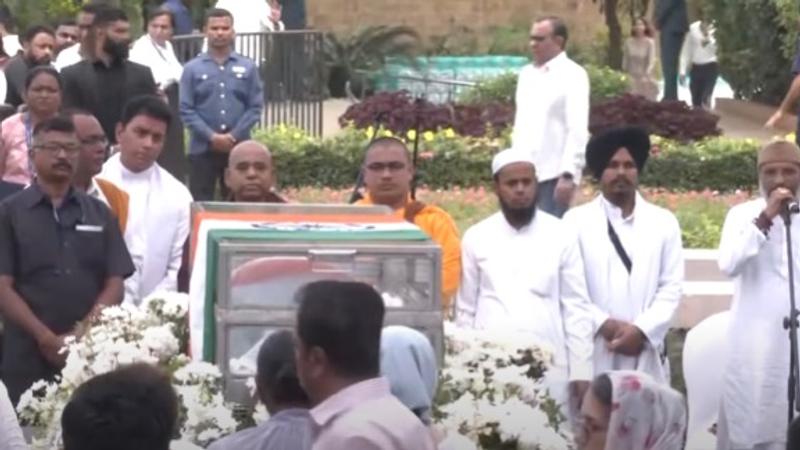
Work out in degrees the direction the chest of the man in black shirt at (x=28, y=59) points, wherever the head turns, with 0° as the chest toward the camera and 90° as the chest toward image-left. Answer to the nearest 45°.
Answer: approximately 315°

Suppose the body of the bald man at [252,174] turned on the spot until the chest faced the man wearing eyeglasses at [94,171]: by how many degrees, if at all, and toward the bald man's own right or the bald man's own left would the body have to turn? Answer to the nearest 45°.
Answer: approximately 90° to the bald man's own right

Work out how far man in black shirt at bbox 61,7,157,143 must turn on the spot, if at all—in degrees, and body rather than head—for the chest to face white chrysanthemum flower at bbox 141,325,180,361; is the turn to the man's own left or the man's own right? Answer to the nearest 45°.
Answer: approximately 45° to the man's own right

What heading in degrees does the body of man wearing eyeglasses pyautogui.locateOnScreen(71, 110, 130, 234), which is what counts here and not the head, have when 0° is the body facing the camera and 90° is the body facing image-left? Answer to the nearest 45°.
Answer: approximately 315°

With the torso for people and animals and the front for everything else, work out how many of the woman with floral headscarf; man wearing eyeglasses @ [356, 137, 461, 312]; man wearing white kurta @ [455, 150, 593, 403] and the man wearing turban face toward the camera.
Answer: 3

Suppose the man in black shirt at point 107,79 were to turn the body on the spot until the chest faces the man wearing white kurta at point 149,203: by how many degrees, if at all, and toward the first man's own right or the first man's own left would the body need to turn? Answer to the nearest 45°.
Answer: approximately 45° to the first man's own right
